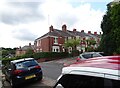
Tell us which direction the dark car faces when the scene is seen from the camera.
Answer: facing away from the viewer and to the left of the viewer
